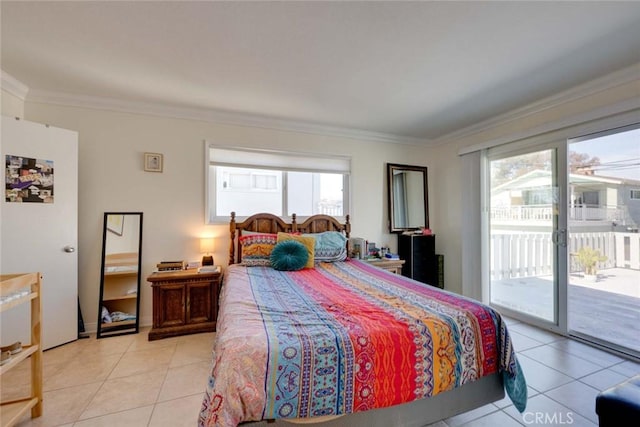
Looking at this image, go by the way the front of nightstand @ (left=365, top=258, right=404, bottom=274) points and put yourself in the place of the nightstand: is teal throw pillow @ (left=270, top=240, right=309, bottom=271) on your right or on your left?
on your right

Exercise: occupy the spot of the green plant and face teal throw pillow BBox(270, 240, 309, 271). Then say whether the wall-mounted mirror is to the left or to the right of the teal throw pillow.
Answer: right

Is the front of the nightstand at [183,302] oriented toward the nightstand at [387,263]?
no

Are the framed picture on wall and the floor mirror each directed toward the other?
no

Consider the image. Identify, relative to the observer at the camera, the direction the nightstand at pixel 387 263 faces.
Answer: facing the viewer

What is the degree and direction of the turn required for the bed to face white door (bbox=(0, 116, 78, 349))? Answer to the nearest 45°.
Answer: approximately 90° to its right

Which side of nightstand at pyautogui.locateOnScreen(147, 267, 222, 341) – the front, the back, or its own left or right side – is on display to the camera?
front

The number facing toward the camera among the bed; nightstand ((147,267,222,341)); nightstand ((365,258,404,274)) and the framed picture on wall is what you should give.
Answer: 4

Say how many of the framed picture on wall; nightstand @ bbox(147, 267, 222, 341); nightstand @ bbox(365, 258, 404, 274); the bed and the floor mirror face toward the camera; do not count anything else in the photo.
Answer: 5

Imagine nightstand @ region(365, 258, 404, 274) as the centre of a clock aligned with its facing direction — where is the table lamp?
The table lamp is roughly at 2 o'clock from the nightstand.

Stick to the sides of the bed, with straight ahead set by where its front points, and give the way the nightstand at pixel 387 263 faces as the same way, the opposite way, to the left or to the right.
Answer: the same way

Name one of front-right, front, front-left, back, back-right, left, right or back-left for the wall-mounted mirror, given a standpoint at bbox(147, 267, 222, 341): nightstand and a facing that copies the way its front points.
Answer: left

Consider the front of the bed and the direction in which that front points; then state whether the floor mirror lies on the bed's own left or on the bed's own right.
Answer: on the bed's own right

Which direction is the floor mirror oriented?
toward the camera
